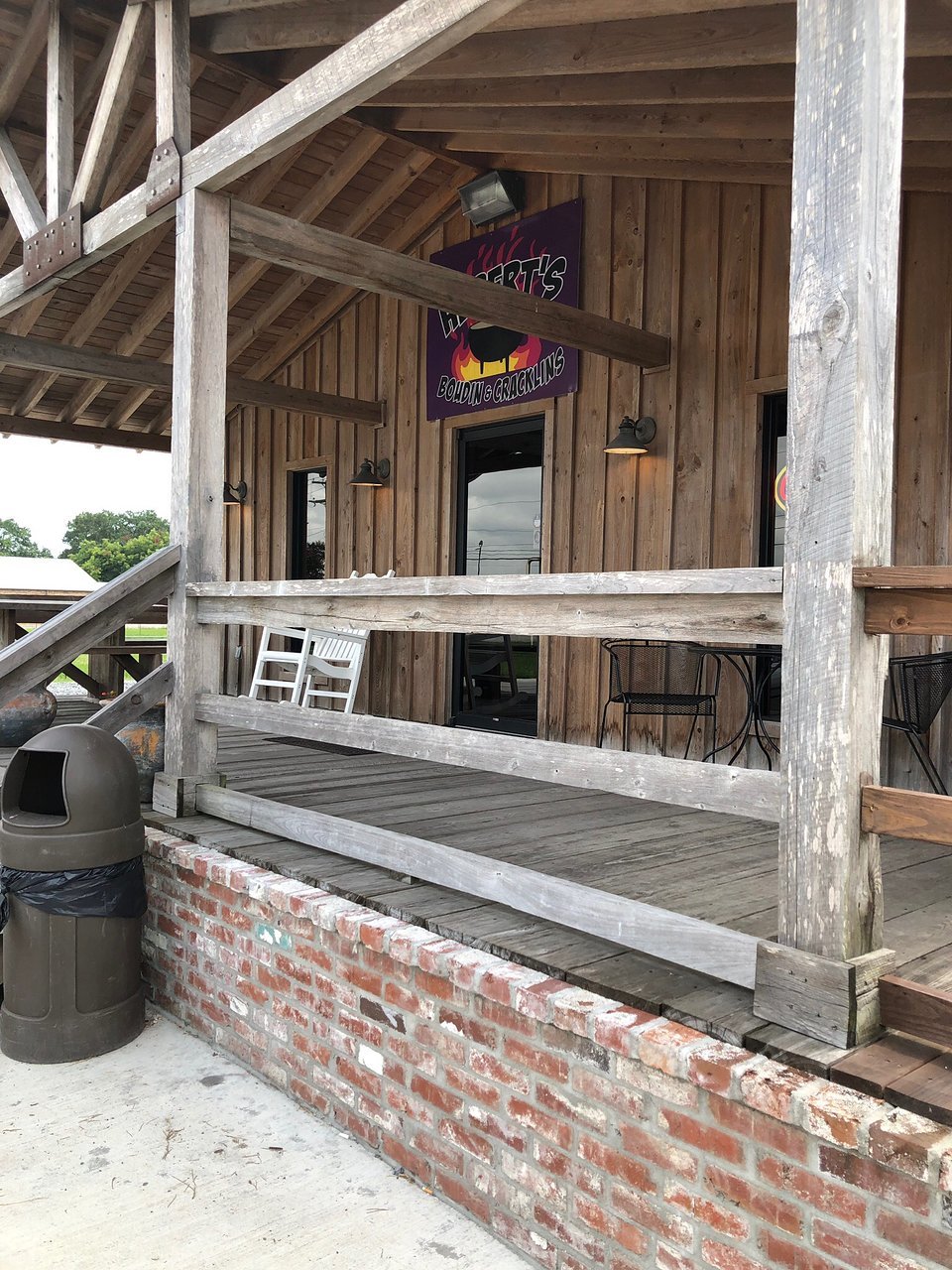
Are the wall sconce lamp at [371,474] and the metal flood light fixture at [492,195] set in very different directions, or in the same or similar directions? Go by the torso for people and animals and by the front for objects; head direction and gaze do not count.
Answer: same or similar directions

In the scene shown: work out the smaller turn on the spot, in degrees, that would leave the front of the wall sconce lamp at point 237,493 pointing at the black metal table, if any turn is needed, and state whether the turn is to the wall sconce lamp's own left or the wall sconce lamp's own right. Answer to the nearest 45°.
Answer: approximately 90° to the wall sconce lamp's own left

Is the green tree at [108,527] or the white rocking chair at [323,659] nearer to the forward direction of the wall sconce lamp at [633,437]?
the white rocking chair

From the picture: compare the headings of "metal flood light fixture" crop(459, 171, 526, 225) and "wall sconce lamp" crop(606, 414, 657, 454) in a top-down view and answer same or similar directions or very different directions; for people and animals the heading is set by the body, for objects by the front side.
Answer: same or similar directions

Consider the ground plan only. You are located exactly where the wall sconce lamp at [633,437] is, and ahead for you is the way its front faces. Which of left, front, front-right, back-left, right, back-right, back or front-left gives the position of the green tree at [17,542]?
right

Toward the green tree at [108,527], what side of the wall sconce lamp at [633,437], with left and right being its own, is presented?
right

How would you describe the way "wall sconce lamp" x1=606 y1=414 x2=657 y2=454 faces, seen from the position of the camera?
facing the viewer and to the left of the viewer

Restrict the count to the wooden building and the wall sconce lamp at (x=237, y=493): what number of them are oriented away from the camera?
0

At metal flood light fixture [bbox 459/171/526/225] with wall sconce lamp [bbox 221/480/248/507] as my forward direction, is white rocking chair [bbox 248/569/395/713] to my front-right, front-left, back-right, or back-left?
front-left

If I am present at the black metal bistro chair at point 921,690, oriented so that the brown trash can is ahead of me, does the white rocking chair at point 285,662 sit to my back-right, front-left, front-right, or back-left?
front-right

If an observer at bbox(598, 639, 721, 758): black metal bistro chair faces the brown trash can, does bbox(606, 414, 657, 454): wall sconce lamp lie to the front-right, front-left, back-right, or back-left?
back-right

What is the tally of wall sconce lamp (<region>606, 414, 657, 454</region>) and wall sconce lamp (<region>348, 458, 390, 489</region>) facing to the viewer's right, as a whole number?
0

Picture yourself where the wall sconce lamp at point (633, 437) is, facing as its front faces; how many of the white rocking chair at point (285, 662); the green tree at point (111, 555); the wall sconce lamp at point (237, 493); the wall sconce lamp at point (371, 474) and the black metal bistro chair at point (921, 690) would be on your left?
1

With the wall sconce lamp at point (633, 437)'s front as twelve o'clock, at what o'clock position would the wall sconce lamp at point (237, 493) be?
the wall sconce lamp at point (237, 493) is roughly at 3 o'clock from the wall sconce lamp at point (633, 437).

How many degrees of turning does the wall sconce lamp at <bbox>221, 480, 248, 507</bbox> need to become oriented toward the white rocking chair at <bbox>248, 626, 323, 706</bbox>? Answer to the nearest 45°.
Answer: approximately 45° to its left

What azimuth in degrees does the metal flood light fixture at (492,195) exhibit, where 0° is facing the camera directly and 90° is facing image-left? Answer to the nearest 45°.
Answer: approximately 45°

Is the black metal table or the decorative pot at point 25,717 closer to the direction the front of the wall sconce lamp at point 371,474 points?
the decorative pot
